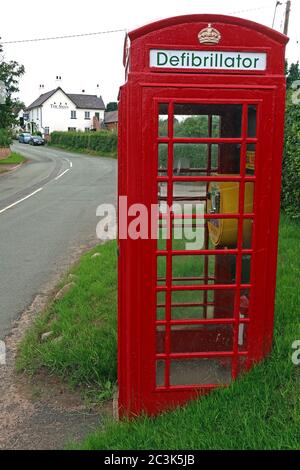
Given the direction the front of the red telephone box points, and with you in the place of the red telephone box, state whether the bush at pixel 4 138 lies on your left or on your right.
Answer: on your right

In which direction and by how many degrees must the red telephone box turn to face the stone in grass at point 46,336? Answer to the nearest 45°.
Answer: approximately 45° to its right

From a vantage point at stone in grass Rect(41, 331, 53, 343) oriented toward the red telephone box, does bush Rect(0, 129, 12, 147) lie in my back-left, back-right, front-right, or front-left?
back-left

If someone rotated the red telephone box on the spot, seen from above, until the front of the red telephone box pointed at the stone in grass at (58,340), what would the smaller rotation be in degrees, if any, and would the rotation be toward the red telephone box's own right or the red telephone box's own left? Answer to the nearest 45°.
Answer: approximately 45° to the red telephone box's own right
